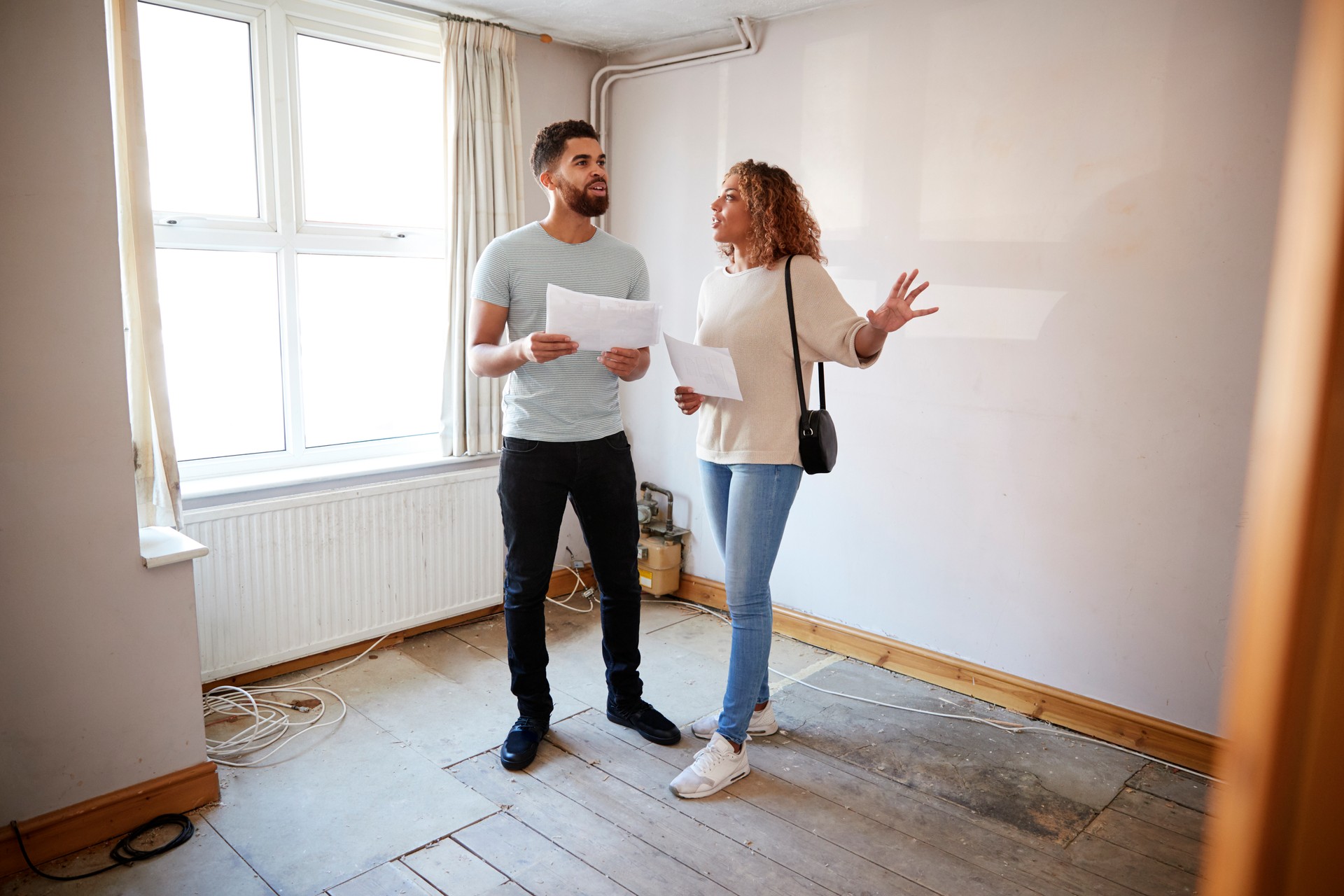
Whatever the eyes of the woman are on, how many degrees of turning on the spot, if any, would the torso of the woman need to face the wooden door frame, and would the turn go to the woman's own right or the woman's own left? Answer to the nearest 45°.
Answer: approximately 45° to the woman's own left

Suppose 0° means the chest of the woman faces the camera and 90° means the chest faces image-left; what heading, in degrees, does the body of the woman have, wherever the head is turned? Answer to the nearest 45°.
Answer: approximately 45°

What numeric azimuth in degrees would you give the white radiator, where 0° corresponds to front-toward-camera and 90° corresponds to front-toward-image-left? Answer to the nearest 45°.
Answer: approximately 315°

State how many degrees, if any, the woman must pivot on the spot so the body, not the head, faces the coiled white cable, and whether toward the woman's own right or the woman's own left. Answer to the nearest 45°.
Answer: approximately 45° to the woman's own right

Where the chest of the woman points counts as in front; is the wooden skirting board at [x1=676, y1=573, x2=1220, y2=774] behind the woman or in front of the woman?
behind

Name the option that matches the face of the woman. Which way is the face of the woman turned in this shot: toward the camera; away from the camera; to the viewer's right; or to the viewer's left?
to the viewer's left

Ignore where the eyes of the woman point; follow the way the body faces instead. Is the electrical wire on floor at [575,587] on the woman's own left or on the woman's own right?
on the woman's own right

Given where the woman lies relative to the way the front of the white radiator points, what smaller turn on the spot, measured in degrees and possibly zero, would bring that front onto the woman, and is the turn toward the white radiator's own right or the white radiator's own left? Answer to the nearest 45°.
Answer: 0° — it already faces them

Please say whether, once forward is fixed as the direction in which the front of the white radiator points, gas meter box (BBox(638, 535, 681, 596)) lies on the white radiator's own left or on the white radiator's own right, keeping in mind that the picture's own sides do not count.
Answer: on the white radiator's own left

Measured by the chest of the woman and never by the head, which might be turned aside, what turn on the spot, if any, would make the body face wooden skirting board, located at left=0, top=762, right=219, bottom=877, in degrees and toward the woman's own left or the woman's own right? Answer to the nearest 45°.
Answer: approximately 45° to the woman's own right

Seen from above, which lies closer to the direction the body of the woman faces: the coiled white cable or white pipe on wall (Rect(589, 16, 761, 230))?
the coiled white cable

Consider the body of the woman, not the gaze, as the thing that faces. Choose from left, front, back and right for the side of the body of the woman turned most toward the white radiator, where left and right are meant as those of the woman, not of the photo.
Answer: right
